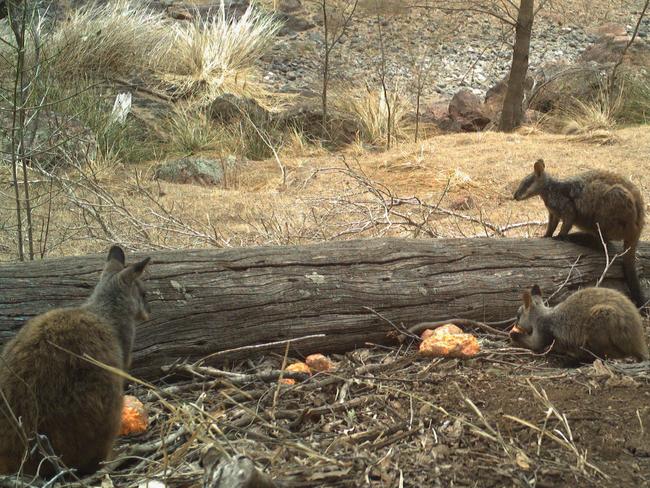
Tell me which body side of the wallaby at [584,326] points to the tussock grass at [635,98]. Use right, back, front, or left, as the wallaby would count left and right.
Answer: right

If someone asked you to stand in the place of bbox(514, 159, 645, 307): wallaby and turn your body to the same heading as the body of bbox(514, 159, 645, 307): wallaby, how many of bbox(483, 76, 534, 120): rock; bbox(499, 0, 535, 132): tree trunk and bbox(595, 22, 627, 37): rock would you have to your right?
3

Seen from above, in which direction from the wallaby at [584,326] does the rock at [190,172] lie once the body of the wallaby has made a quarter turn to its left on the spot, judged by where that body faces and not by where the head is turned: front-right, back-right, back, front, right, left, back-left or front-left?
back-right

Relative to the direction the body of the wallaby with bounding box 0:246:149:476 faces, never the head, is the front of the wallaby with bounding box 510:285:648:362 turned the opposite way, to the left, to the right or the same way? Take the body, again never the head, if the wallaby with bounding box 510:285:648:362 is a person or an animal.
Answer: to the left

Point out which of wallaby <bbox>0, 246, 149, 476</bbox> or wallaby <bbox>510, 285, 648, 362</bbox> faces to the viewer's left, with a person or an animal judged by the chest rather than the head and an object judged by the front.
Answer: wallaby <bbox>510, 285, 648, 362</bbox>

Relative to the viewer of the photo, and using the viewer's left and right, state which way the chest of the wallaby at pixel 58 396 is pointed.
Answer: facing away from the viewer and to the right of the viewer

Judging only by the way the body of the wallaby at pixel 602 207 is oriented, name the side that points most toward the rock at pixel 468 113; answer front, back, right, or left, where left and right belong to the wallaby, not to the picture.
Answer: right

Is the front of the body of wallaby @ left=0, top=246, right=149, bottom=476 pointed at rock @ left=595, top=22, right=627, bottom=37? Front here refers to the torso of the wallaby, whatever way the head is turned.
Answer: yes

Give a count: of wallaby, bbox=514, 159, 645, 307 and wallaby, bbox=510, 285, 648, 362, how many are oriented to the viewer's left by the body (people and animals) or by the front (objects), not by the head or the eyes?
2

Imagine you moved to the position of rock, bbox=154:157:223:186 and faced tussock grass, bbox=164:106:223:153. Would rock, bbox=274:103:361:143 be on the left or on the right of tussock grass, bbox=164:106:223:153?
right

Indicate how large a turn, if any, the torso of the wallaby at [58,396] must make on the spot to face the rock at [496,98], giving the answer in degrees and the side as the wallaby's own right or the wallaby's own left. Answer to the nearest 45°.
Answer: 0° — it already faces it

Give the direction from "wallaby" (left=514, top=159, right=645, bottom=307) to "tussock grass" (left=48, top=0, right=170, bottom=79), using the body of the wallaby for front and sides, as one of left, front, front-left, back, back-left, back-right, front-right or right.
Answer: front-right

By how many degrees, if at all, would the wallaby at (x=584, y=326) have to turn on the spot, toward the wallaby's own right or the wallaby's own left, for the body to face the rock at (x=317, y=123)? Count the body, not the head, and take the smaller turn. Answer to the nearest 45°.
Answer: approximately 45° to the wallaby's own right

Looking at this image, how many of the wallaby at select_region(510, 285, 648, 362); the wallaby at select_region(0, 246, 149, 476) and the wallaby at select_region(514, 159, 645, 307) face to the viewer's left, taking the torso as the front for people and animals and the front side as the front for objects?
2

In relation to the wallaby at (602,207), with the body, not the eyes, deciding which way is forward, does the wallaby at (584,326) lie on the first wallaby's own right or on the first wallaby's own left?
on the first wallaby's own left

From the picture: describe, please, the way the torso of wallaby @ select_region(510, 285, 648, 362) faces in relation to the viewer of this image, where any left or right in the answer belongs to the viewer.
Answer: facing to the left of the viewer

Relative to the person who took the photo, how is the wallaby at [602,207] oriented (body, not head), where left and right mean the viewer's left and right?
facing to the left of the viewer

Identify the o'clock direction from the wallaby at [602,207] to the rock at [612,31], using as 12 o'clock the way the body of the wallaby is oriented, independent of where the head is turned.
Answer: The rock is roughly at 3 o'clock from the wallaby.
